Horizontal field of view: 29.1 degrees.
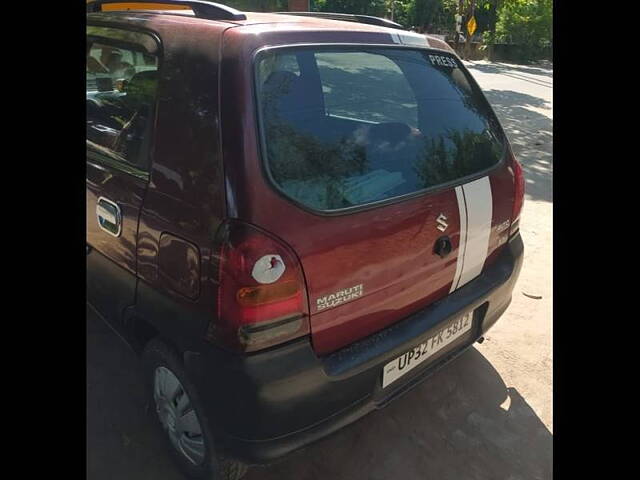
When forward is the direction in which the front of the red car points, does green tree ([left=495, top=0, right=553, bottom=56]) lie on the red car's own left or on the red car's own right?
on the red car's own right

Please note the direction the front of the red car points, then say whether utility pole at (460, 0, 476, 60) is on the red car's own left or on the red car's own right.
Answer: on the red car's own right

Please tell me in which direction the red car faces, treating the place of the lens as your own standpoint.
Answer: facing away from the viewer and to the left of the viewer

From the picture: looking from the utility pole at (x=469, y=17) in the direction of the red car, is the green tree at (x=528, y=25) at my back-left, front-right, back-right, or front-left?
back-left
